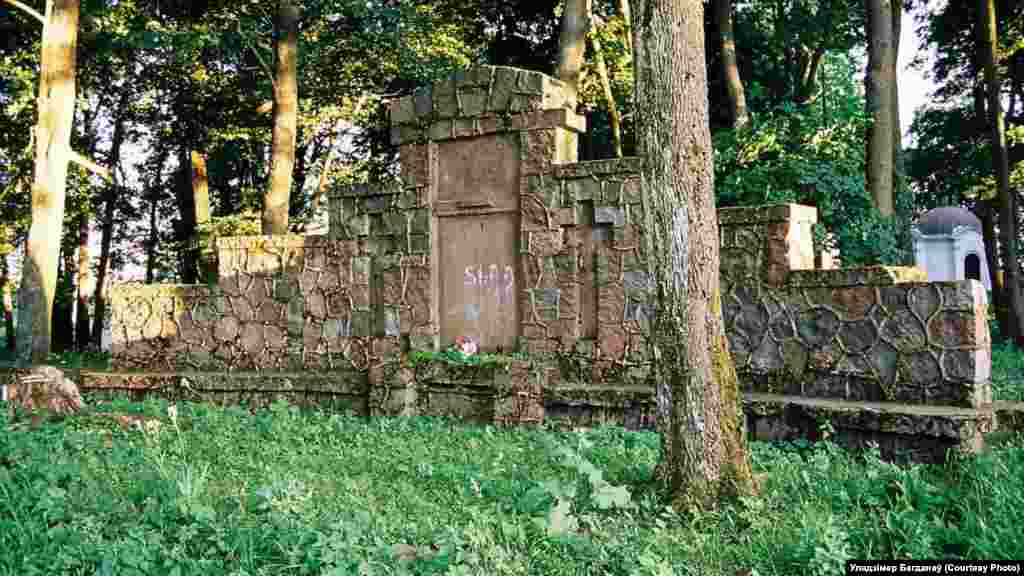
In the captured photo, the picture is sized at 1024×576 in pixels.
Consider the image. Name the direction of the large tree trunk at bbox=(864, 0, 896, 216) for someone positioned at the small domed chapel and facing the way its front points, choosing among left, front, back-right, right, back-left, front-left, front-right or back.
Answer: front-right

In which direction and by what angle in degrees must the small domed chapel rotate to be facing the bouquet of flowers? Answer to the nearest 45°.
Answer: approximately 45° to its right

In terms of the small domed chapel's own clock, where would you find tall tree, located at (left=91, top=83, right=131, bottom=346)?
The tall tree is roughly at 3 o'clock from the small domed chapel.

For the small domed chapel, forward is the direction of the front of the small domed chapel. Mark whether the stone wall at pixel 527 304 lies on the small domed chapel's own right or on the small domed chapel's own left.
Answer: on the small domed chapel's own right

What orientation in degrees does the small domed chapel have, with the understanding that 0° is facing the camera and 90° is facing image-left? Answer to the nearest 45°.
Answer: approximately 315°

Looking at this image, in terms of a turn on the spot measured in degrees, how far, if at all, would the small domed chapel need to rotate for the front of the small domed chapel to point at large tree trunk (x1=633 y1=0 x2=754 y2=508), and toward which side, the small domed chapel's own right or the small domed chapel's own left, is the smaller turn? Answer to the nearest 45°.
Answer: approximately 45° to the small domed chapel's own right

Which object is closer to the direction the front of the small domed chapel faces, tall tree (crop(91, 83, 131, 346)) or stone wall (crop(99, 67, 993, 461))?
the stone wall

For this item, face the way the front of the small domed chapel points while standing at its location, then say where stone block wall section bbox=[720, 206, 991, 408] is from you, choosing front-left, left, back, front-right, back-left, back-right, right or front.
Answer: front-right

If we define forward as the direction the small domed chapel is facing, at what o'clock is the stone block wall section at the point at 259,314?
The stone block wall section is roughly at 2 o'clock from the small domed chapel.

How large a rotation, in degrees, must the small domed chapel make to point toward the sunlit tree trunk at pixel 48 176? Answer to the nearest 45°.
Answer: approximately 45° to its right
